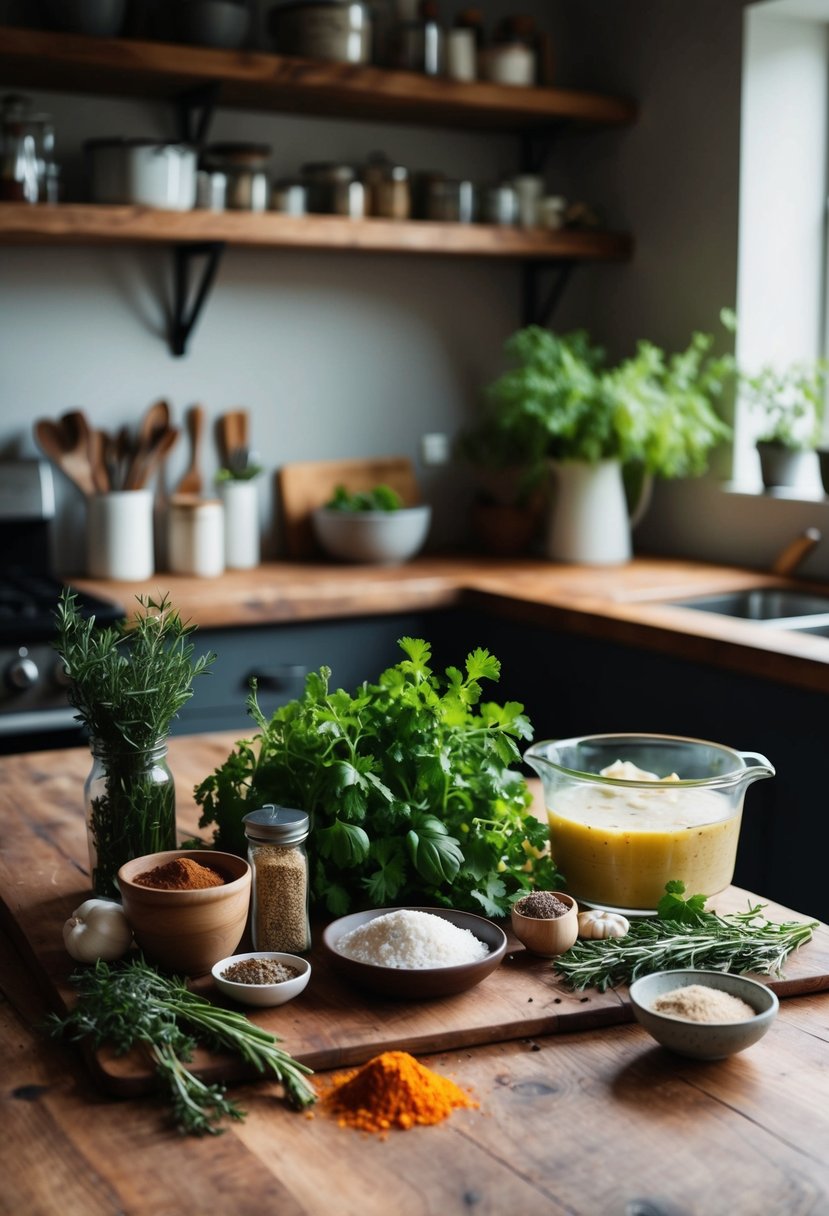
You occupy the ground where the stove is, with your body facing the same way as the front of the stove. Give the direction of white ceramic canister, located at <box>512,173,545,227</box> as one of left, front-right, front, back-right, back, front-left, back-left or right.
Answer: back-left

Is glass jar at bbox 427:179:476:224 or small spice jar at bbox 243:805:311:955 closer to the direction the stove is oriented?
the small spice jar

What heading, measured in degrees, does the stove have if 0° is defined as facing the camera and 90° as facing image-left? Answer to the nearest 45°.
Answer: approximately 0°

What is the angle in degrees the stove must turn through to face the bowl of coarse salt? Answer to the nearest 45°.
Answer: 0° — it already faces it

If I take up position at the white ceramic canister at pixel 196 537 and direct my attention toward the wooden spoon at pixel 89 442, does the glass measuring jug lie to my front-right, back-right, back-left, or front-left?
back-left

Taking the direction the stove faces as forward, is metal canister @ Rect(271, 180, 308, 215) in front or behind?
behind

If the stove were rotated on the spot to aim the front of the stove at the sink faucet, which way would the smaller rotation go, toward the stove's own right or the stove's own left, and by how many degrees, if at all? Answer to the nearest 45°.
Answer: approximately 90° to the stove's own left

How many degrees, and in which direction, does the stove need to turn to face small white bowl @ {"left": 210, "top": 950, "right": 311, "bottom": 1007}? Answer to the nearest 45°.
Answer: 0° — it already faces it
